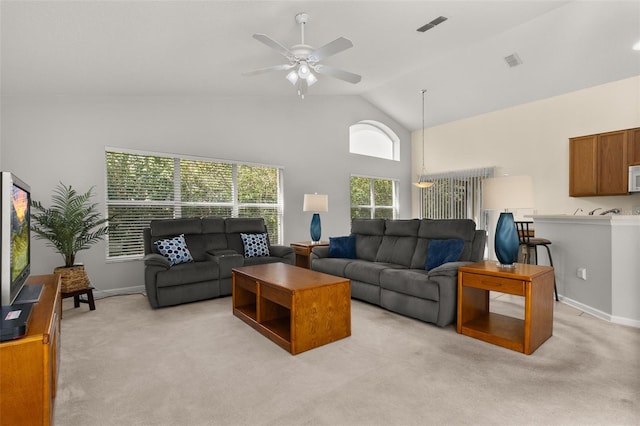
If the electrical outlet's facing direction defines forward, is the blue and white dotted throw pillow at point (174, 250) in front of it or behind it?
in front

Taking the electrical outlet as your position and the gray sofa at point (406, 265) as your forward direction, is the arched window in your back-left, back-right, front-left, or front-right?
front-right

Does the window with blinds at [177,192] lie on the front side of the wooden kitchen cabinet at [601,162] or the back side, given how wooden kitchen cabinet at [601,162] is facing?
on the front side

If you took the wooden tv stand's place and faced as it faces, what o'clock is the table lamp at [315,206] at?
The table lamp is roughly at 11 o'clock from the wooden tv stand.

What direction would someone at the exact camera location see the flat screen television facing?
facing to the right of the viewer

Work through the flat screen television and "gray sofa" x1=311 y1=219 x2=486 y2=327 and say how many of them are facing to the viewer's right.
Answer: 1

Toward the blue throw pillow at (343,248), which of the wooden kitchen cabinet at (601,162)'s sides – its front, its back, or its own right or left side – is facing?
front

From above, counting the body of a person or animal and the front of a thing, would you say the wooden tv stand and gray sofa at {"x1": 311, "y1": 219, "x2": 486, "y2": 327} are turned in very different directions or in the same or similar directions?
very different directions

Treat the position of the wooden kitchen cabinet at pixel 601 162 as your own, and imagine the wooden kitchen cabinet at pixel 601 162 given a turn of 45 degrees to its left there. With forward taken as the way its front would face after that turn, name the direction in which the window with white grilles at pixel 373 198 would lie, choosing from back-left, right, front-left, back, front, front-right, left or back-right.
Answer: right

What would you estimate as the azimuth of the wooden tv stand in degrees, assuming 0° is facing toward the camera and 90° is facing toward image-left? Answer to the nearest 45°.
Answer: approximately 270°

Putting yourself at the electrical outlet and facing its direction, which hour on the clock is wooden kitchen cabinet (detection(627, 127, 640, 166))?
The wooden kitchen cabinet is roughly at 5 o'clock from the electrical outlet.

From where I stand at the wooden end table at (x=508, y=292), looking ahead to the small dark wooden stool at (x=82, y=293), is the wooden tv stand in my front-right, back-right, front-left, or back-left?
front-left

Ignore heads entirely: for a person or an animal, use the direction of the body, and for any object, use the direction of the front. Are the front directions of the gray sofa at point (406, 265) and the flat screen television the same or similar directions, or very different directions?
very different directions

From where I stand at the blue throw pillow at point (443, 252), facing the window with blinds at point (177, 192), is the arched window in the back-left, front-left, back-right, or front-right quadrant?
front-right
